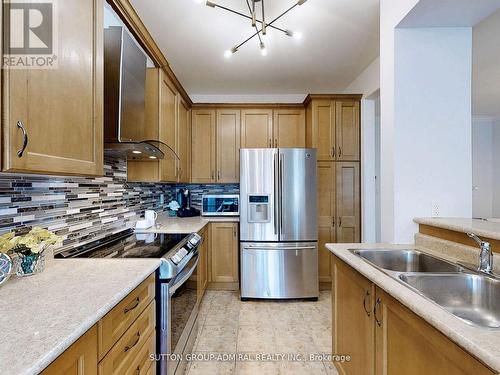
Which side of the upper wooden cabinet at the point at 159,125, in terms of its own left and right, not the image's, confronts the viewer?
right

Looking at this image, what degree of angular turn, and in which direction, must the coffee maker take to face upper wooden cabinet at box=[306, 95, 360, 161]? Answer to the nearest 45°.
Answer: approximately 45° to its left

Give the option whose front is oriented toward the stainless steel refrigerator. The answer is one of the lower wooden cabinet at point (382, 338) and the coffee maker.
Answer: the coffee maker

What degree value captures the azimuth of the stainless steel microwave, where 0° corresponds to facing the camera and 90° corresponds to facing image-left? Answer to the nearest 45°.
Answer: approximately 0°

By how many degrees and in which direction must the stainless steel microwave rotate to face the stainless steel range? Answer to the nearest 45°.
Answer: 0° — it already faces it

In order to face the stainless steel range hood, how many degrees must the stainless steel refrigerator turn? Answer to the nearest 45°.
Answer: approximately 45° to its right

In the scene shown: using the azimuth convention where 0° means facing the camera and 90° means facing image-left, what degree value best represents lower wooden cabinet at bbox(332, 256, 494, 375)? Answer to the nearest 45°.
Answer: approximately 45°

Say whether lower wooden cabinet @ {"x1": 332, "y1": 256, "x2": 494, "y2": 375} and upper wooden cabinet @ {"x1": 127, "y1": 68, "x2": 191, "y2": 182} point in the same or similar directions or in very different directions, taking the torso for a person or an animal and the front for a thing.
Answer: very different directions

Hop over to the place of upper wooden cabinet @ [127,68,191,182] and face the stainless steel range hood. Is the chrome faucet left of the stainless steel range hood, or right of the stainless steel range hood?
left

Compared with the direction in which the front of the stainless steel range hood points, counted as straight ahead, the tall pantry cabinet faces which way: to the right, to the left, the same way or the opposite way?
to the right

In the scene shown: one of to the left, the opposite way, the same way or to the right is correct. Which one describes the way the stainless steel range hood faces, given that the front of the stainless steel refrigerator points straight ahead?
to the left
